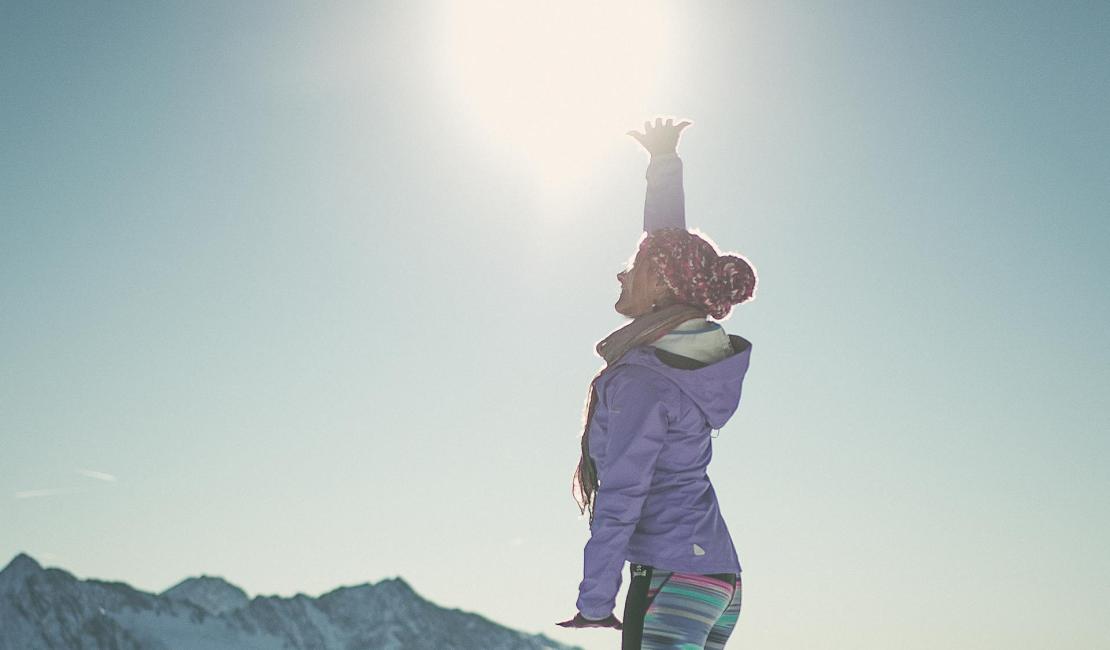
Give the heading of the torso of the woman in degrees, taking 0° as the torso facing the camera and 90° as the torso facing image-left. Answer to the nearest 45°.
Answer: approximately 90°
